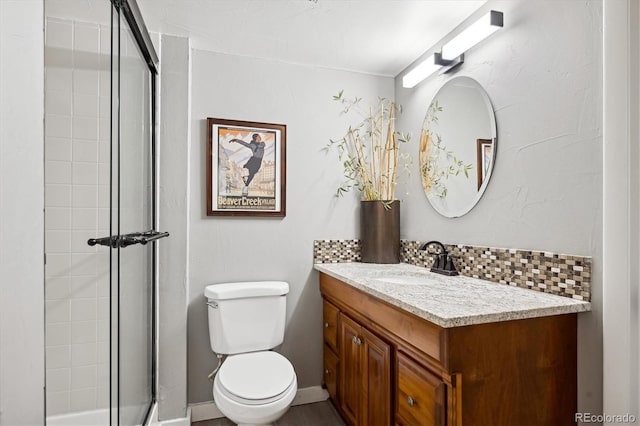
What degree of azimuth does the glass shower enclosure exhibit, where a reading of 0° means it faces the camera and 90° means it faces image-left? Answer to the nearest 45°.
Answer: approximately 315°

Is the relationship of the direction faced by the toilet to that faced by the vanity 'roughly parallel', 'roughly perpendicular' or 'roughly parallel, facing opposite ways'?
roughly perpendicular

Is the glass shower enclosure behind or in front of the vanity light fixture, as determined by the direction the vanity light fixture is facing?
in front

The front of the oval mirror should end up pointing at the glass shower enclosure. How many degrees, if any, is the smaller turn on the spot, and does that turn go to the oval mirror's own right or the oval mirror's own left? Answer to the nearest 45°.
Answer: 0° — it already faces it

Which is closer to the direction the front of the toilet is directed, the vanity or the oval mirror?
the vanity

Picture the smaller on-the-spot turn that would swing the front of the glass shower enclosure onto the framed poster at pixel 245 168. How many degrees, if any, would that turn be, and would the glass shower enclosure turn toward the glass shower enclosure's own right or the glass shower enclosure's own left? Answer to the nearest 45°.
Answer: approximately 90° to the glass shower enclosure's own left

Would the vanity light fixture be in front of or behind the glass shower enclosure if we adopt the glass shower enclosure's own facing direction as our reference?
in front
